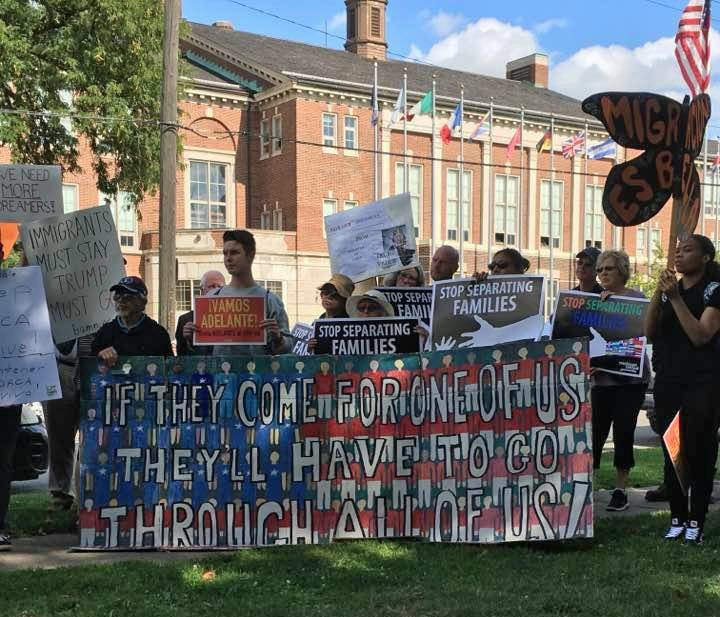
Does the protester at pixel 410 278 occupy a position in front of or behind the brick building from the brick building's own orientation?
in front

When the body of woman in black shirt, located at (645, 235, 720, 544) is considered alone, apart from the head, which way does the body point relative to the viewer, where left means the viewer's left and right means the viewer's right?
facing the viewer and to the left of the viewer

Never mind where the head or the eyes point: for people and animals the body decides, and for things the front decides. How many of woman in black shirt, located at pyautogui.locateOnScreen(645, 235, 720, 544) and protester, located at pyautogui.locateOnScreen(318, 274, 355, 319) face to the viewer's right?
0

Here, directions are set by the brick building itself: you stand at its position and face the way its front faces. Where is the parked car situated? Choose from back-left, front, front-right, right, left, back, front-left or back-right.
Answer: front-right

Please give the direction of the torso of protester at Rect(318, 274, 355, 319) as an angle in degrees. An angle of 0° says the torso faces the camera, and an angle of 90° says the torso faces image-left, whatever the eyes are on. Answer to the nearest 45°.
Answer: approximately 45°

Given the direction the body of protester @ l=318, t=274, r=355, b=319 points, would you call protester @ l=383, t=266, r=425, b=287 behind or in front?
behind

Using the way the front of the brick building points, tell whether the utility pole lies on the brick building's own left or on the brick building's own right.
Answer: on the brick building's own right

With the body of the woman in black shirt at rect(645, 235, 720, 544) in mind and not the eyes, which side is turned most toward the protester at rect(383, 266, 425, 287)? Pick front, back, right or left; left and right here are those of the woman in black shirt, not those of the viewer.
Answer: right

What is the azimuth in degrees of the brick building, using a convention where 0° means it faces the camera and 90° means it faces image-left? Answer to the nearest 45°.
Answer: approximately 315°

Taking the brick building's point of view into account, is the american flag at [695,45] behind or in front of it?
in front

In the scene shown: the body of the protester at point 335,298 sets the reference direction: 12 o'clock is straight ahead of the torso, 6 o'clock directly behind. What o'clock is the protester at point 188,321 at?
the protester at point 188,321 is roughly at 2 o'clock from the protester at point 335,298.

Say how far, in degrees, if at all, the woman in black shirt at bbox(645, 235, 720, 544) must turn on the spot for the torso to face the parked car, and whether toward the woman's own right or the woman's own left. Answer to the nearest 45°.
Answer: approximately 45° to the woman's own right

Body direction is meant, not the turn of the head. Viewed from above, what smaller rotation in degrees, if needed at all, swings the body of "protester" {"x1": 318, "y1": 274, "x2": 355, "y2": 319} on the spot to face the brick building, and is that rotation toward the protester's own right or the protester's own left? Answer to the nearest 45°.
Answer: approximately 135° to the protester's own right
